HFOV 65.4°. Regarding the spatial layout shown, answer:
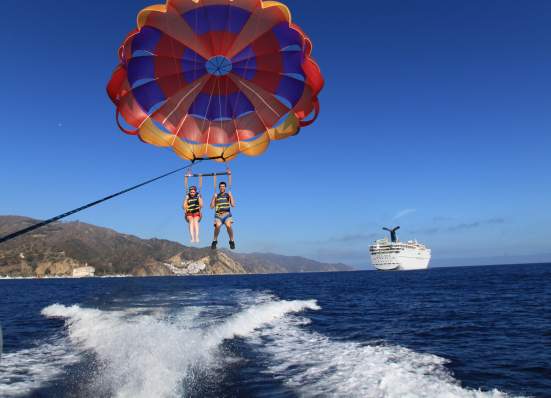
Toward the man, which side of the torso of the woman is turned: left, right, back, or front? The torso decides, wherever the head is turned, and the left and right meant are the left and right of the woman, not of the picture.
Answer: left

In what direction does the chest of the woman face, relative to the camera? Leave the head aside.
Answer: toward the camera

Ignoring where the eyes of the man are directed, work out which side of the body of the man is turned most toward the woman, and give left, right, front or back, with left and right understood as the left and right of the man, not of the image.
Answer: right

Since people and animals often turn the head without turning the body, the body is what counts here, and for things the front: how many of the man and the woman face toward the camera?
2
